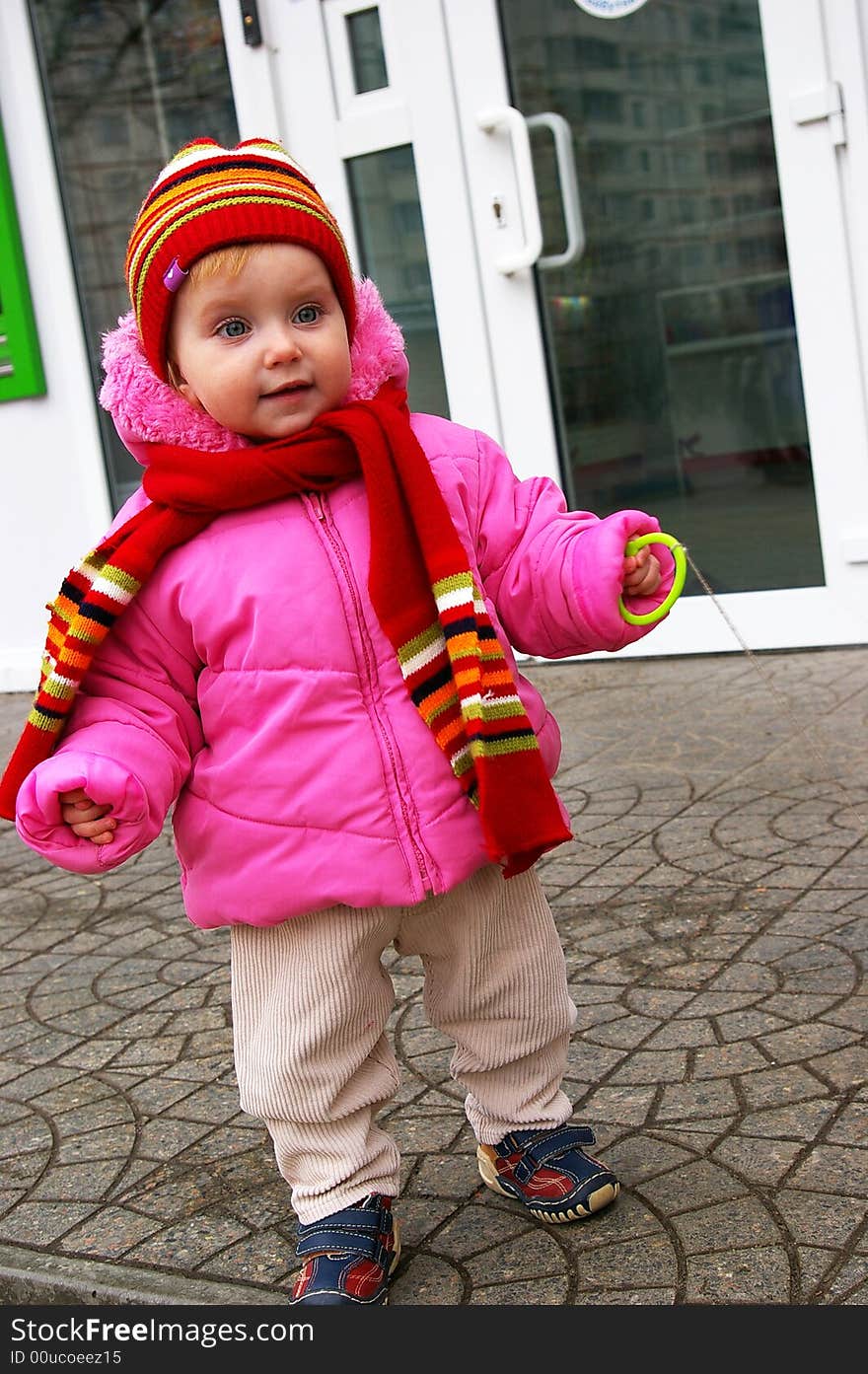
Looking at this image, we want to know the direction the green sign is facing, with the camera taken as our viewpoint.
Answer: facing the viewer

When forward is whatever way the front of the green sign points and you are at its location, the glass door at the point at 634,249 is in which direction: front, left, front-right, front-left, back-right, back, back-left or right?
front-left
